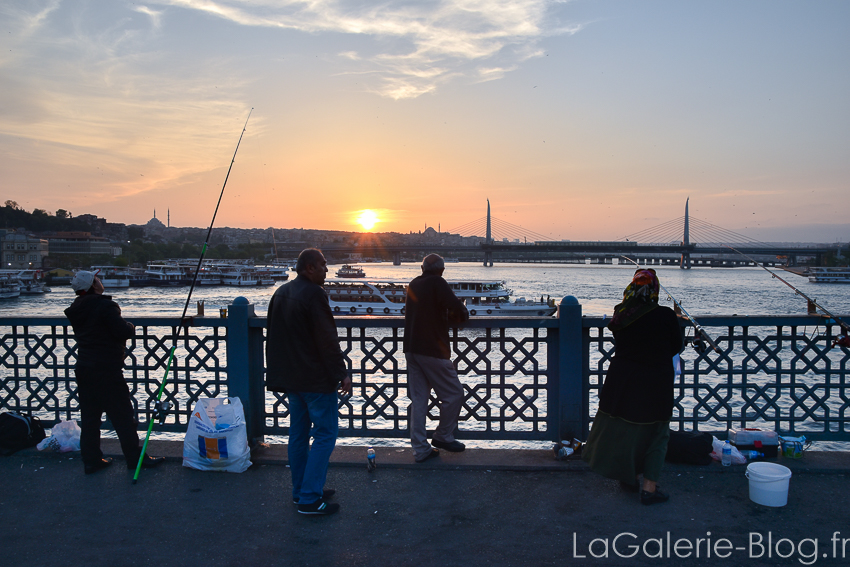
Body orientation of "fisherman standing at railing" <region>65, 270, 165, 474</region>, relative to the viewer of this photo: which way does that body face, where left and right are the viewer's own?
facing away from the viewer and to the right of the viewer

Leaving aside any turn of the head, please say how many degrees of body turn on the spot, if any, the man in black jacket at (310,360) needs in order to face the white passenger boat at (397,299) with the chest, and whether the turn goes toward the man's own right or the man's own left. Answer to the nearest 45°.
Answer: approximately 45° to the man's own left

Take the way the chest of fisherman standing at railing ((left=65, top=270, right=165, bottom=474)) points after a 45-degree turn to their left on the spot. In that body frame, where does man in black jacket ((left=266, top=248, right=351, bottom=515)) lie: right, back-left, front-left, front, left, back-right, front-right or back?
back-right

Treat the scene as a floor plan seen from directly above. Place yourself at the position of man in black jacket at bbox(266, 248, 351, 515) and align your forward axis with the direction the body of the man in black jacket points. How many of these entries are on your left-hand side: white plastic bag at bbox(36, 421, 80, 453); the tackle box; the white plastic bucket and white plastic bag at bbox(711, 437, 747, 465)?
1

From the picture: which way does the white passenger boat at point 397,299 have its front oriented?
to the viewer's right

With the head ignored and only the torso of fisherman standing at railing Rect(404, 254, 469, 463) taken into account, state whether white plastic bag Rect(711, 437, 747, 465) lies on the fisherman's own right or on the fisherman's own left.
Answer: on the fisherman's own right

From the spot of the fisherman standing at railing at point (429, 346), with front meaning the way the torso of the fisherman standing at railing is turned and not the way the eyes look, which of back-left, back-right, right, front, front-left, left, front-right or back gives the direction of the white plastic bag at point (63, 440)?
back-left

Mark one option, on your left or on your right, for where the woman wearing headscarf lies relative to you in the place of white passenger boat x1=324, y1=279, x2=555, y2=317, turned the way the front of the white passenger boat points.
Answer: on your right

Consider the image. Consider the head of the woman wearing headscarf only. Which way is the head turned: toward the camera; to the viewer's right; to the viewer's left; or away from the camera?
away from the camera

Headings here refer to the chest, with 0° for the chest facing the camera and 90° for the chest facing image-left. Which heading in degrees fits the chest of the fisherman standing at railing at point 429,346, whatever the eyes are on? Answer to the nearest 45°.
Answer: approximately 225°

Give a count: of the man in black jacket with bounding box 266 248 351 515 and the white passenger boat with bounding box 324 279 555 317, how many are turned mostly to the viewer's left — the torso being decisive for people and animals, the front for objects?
0

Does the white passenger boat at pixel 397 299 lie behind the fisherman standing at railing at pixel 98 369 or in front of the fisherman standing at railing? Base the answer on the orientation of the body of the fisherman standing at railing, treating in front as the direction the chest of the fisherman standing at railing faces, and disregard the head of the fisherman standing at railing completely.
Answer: in front

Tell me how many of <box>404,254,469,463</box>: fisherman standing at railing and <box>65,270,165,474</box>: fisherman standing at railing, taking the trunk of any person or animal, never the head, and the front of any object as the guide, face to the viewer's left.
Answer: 0

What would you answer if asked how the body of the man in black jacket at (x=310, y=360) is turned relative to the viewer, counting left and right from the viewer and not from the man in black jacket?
facing away from the viewer and to the right of the viewer

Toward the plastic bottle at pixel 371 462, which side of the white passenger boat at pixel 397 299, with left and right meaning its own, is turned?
right

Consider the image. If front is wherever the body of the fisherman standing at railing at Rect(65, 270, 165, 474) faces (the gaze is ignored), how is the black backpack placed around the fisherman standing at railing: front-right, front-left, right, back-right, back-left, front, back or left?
left
